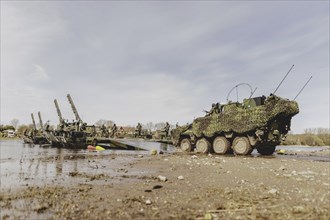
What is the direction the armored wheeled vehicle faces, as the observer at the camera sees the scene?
facing away from the viewer and to the left of the viewer
